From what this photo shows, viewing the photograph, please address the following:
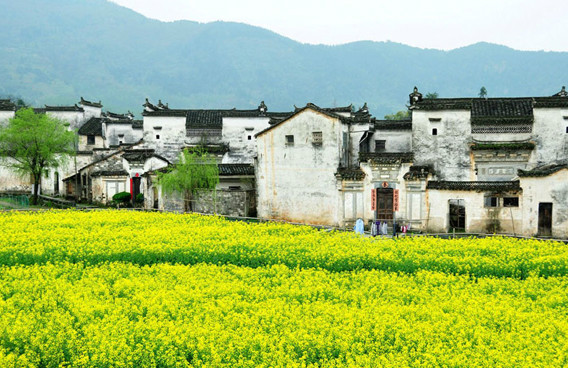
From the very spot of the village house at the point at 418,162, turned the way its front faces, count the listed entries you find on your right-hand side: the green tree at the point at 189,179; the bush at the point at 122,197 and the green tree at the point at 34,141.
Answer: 3

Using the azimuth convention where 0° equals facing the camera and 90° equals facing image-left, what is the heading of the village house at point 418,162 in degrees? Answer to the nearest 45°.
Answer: approximately 0°

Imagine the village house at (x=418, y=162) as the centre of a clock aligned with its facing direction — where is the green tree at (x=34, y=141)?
The green tree is roughly at 3 o'clock from the village house.

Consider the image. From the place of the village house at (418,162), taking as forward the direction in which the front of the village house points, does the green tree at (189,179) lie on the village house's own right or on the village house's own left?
on the village house's own right

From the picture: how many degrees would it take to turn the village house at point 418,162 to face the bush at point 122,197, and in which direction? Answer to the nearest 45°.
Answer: approximately 90° to its right
